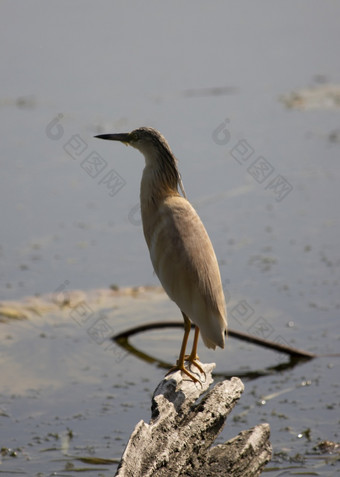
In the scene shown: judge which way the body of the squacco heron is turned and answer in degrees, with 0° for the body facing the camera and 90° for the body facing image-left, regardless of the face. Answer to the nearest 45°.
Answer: approximately 90°
